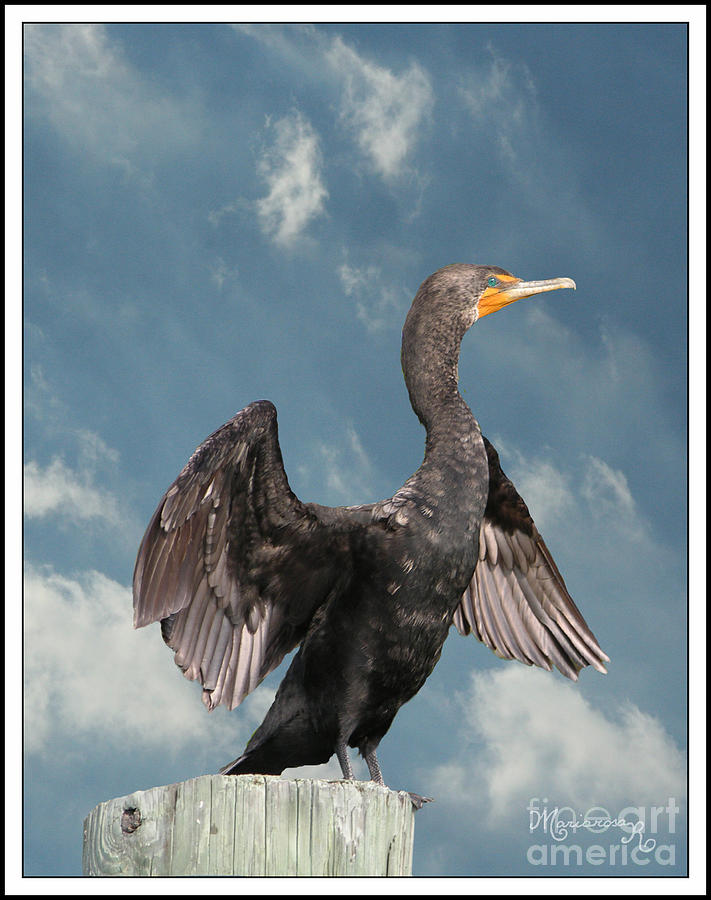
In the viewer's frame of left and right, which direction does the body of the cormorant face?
facing the viewer and to the right of the viewer
